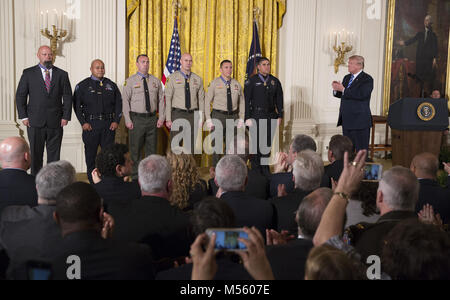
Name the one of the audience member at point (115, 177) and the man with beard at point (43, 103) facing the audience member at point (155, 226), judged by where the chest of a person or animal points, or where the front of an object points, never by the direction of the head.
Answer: the man with beard

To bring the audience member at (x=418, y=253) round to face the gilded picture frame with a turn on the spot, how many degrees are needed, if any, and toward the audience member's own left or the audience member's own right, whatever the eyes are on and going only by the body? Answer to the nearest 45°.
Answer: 0° — they already face it

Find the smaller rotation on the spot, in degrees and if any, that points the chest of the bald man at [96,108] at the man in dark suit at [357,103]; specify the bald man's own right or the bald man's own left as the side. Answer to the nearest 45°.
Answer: approximately 90° to the bald man's own left

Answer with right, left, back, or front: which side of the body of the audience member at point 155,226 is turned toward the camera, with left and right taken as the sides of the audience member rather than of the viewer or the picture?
back

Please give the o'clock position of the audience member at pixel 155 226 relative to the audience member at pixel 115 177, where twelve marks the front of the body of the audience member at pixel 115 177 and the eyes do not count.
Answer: the audience member at pixel 155 226 is roughly at 4 o'clock from the audience member at pixel 115 177.

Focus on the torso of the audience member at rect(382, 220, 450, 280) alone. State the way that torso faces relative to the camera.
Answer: away from the camera

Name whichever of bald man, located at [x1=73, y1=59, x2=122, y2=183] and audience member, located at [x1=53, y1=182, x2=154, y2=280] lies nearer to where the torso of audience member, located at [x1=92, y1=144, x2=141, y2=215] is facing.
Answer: the bald man

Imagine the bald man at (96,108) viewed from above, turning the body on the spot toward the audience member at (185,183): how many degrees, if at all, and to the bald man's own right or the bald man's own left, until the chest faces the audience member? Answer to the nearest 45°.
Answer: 0° — they already face them

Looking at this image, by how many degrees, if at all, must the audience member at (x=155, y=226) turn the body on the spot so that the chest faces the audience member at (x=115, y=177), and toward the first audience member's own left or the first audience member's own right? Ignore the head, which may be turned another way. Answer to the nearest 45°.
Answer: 0° — they already face them

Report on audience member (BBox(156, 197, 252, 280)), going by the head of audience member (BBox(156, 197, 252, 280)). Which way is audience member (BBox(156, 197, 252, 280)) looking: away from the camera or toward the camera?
away from the camera

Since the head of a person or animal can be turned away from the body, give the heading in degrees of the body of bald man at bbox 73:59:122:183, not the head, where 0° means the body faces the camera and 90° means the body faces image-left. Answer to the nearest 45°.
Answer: approximately 0°

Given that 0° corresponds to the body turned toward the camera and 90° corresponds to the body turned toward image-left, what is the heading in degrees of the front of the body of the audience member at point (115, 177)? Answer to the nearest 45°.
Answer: approximately 225°

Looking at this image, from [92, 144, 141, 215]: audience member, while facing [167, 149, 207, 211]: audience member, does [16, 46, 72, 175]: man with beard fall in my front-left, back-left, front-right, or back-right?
back-left

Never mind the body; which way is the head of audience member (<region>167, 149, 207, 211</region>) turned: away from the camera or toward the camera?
away from the camera

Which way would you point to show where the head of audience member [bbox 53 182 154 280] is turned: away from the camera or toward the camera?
away from the camera
